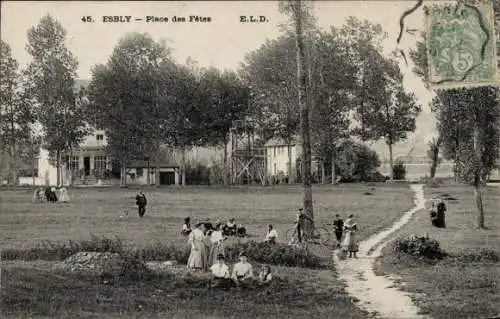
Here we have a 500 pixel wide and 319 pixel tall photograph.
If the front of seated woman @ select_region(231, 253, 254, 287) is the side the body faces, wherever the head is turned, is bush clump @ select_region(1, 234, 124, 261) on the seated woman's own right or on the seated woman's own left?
on the seated woman's own right

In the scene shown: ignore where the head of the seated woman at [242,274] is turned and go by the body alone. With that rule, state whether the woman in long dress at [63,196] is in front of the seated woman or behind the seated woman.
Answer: behind

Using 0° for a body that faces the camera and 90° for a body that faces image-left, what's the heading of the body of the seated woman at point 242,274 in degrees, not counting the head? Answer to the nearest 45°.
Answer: approximately 0°

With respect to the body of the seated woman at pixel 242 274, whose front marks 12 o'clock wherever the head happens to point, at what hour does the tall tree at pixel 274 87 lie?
The tall tree is roughly at 6 o'clock from the seated woman.

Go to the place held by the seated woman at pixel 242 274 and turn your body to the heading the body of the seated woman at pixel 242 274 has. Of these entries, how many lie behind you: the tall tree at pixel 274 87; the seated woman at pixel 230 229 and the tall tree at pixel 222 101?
3

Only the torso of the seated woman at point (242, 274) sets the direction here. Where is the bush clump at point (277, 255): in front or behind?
behind
